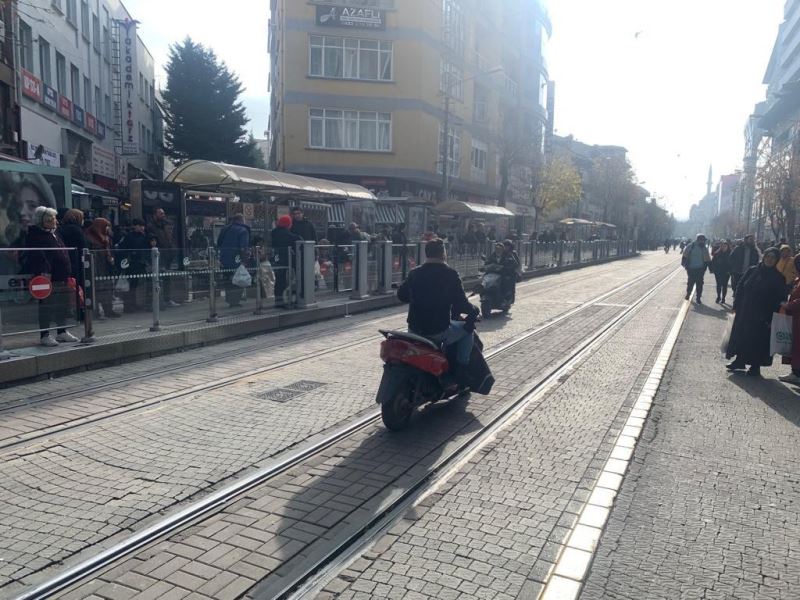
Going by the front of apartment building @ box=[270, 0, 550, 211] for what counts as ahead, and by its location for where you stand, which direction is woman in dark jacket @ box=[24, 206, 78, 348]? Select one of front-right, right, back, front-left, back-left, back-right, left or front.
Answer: front

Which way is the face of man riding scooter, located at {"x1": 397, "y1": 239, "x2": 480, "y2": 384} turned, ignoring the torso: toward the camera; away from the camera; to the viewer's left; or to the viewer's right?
away from the camera

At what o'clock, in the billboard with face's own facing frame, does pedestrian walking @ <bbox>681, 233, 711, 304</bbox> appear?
The pedestrian walking is roughly at 11 o'clock from the billboard with face.

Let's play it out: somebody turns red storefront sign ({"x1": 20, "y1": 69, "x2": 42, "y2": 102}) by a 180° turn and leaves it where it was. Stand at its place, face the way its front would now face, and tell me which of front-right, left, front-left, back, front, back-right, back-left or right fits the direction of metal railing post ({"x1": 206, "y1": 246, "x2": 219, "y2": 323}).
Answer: back-left

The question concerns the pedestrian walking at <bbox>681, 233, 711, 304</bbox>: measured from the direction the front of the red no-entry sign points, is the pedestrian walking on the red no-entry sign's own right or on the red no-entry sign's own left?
on the red no-entry sign's own left

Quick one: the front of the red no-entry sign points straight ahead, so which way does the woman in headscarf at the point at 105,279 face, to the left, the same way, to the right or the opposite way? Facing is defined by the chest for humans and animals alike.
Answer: to the left

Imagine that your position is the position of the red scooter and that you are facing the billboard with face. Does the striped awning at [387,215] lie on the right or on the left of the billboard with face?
right

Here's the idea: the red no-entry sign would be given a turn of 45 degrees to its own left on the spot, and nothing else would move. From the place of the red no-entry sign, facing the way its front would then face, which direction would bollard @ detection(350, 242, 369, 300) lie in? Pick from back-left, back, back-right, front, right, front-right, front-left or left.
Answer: left

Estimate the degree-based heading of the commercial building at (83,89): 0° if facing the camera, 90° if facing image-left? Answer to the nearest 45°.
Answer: approximately 315°

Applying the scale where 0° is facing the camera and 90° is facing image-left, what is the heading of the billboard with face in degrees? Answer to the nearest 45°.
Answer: approximately 315°
